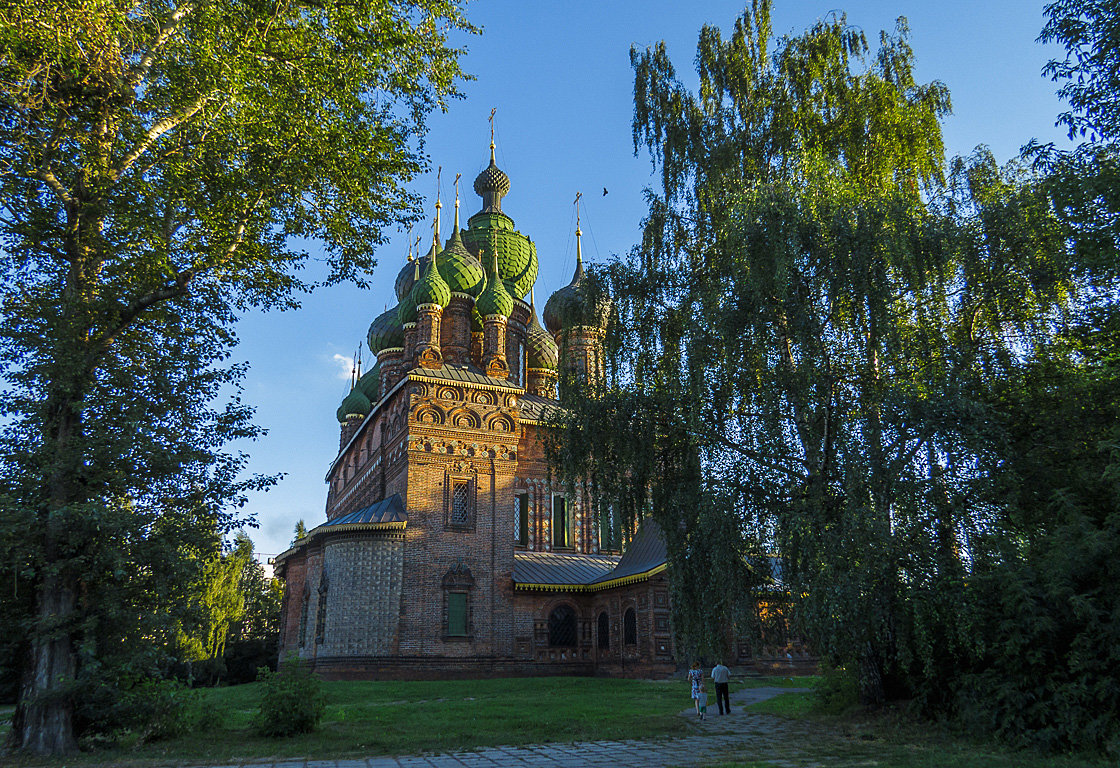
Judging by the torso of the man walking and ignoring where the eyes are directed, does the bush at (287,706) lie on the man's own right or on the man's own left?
on the man's own left

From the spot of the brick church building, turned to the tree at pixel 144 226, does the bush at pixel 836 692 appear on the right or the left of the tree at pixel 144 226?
left

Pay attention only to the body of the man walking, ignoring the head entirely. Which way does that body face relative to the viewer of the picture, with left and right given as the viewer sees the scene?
facing away from the viewer

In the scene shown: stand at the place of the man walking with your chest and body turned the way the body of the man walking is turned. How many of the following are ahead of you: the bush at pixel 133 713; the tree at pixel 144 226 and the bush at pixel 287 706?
0

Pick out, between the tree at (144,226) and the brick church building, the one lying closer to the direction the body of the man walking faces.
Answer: the brick church building

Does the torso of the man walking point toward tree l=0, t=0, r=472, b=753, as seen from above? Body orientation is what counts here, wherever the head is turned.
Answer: no

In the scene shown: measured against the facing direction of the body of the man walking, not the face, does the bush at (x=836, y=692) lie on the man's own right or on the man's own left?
on the man's own right

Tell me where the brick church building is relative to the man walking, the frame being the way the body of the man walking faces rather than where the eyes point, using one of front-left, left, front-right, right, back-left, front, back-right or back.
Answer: front-left

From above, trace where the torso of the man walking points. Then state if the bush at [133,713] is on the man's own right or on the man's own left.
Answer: on the man's own left
